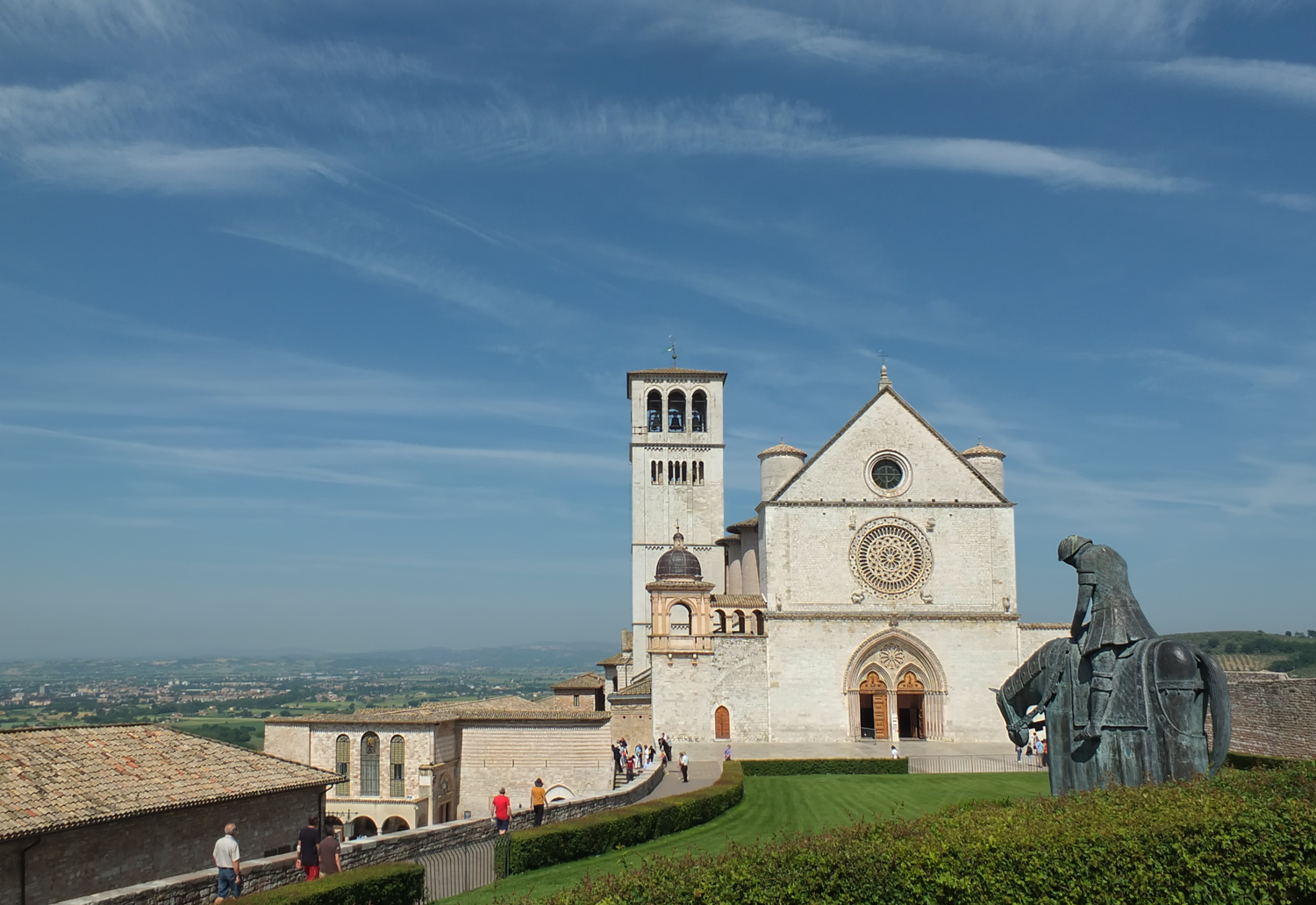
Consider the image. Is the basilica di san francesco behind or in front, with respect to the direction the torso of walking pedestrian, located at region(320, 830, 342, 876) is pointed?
in front

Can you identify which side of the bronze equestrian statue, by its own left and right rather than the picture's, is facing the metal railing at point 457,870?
front

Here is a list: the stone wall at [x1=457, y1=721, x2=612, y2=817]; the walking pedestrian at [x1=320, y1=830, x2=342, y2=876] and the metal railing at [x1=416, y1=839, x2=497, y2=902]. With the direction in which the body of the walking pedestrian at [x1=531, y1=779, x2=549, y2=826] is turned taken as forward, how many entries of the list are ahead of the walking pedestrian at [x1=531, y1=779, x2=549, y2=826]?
1

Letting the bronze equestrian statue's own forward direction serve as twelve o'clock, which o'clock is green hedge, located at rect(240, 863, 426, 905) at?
The green hedge is roughly at 11 o'clock from the bronze equestrian statue.

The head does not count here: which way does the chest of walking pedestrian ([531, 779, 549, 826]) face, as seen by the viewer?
away from the camera

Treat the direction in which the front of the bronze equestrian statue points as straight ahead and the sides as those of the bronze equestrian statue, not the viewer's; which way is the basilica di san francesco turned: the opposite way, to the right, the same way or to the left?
to the left

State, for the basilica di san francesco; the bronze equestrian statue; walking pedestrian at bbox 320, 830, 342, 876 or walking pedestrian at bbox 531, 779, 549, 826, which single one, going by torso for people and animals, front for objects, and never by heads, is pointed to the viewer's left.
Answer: the bronze equestrian statue

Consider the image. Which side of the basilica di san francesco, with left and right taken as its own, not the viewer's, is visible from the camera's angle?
front

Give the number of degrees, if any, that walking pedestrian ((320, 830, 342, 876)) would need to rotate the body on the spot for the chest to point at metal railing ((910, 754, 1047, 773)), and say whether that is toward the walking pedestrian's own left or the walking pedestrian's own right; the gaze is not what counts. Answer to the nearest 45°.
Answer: approximately 45° to the walking pedestrian's own right

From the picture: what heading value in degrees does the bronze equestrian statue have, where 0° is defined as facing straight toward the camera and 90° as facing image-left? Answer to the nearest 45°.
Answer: approximately 90°

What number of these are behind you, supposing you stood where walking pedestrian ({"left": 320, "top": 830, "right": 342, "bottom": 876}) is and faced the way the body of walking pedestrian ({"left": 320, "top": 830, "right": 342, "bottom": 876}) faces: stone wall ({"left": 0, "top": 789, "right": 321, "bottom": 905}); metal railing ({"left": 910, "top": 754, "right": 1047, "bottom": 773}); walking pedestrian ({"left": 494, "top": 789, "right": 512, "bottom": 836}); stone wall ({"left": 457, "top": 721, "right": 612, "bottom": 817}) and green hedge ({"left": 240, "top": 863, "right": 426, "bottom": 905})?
1

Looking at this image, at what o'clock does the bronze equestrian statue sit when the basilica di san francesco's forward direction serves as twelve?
The bronze equestrian statue is roughly at 12 o'clock from the basilica di san francesco.

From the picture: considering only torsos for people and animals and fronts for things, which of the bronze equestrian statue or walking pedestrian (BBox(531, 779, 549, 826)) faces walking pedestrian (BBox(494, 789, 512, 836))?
the bronze equestrian statue
